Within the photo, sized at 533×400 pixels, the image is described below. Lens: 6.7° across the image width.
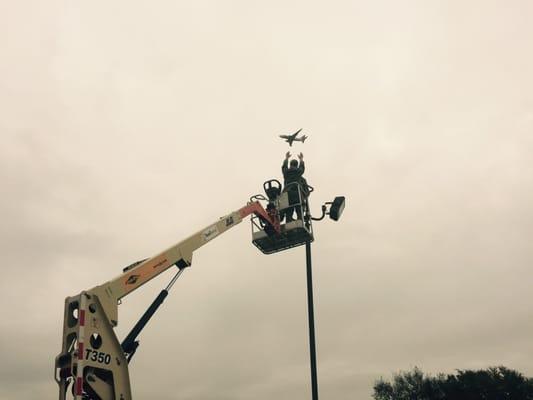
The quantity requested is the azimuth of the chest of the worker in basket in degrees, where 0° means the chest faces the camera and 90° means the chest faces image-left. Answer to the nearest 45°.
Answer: approximately 180°

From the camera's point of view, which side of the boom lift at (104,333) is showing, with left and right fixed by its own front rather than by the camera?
right

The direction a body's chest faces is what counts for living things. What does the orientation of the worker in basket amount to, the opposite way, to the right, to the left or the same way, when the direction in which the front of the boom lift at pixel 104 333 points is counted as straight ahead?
to the left

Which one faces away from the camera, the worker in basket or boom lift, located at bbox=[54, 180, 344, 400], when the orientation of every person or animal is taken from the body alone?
the worker in basket

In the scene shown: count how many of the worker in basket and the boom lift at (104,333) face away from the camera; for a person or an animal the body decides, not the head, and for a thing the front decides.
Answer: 1
